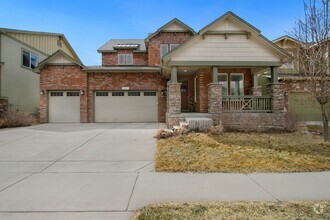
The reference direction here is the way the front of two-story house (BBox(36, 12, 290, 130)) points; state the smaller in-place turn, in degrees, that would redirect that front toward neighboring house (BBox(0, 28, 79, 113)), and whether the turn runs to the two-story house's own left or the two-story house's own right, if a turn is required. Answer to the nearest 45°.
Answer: approximately 90° to the two-story house's own right

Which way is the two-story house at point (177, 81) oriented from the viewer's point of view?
toward the camera

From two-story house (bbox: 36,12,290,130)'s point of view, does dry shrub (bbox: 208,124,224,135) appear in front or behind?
in front

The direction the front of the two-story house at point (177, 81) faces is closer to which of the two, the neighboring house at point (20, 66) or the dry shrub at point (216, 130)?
the dry shrub

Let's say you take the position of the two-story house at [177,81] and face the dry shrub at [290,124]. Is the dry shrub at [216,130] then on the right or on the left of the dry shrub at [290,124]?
right

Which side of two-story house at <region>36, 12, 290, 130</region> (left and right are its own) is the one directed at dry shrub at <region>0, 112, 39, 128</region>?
right

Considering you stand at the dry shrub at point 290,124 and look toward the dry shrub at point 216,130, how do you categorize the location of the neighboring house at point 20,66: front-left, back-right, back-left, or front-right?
front-right
